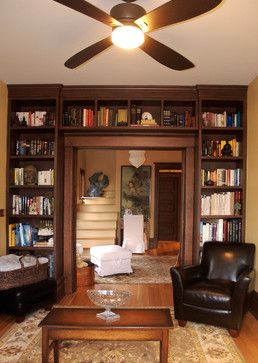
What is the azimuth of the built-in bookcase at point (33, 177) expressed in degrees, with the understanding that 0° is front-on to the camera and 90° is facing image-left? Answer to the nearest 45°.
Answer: approximately 0°

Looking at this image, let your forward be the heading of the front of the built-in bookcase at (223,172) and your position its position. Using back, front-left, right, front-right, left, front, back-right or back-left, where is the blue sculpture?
back-right

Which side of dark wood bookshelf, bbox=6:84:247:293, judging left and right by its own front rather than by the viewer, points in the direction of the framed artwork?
back

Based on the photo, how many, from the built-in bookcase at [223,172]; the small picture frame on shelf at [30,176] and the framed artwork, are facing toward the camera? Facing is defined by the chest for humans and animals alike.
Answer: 3

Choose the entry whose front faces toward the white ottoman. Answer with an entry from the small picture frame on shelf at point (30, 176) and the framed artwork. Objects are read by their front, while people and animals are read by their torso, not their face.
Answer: the framed artwork

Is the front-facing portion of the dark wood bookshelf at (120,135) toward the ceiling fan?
yes

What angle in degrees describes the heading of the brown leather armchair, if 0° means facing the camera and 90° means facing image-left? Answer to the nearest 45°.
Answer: approximately 45°

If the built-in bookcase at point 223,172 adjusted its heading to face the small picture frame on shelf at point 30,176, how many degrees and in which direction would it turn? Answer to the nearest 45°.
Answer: approximately 90° to its right

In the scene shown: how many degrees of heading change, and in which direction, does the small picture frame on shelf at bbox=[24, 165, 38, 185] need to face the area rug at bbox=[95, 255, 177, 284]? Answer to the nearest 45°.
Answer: approximately 135° to its left

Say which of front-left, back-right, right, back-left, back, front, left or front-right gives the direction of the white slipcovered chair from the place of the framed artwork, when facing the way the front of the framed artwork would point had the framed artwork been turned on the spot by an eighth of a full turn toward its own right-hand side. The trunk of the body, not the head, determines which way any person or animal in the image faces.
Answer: front-left

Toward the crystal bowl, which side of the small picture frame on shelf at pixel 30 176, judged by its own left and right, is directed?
front
